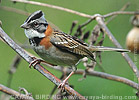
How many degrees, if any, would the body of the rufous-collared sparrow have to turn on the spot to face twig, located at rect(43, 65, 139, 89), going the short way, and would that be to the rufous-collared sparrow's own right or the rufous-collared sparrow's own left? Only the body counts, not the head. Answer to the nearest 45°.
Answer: approximately 180°

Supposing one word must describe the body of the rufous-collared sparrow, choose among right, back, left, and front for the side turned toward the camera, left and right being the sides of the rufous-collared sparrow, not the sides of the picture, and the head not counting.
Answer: left
